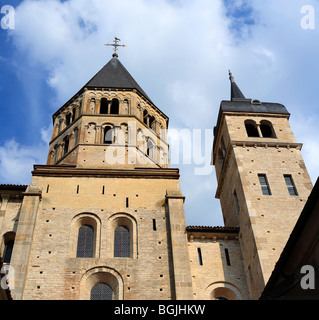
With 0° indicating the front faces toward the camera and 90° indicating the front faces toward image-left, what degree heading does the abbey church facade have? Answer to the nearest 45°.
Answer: approximately 0°
